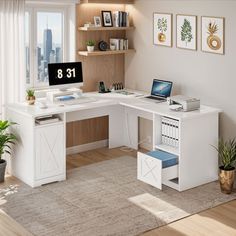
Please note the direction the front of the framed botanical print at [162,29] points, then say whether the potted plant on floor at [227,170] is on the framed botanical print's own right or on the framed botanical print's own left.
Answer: on the framed botanical print's own left

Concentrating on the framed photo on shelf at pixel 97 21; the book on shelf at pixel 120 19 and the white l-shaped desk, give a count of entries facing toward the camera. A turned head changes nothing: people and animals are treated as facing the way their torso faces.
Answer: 3

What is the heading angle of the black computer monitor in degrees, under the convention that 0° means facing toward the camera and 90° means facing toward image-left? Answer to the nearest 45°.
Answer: approximately 315°

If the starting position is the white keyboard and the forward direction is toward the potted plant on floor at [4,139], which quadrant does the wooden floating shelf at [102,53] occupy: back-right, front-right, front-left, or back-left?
back-right

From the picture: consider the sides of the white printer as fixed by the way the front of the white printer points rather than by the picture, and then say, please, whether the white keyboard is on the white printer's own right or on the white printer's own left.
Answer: on the white printer's own right

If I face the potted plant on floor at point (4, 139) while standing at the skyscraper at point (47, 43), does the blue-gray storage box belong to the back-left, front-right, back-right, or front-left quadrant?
front-left

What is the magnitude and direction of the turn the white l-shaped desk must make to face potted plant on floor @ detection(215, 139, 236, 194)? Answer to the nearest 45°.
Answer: approximately 90° to its left

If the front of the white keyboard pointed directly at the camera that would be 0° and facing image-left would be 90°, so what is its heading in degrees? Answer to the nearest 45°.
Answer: approximately 315°

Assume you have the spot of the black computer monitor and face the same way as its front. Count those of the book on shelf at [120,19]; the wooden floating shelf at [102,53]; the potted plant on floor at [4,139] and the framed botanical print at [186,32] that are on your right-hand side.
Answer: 1

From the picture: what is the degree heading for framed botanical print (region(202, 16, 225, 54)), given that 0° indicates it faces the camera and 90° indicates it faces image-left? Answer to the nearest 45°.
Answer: approximately 45°

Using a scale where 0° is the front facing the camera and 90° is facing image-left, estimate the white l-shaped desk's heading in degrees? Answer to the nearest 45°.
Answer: approximately 0°

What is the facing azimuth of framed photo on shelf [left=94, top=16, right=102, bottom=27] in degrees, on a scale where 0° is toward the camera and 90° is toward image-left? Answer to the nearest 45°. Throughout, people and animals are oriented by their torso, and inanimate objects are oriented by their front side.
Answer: approximately 0°

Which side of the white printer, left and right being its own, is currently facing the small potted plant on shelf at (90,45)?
right

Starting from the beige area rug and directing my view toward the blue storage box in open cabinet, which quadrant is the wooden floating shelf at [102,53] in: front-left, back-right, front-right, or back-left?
front-left

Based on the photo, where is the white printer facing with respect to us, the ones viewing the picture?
facing the viewer and to the left of the viewer

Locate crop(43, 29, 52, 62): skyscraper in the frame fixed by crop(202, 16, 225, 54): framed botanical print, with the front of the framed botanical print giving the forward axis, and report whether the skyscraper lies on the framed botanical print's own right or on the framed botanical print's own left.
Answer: on the framed botanical print's own right

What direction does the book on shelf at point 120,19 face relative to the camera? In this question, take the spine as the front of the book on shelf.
toward the camera

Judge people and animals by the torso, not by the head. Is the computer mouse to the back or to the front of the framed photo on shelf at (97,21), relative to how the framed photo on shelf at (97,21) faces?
to the front
